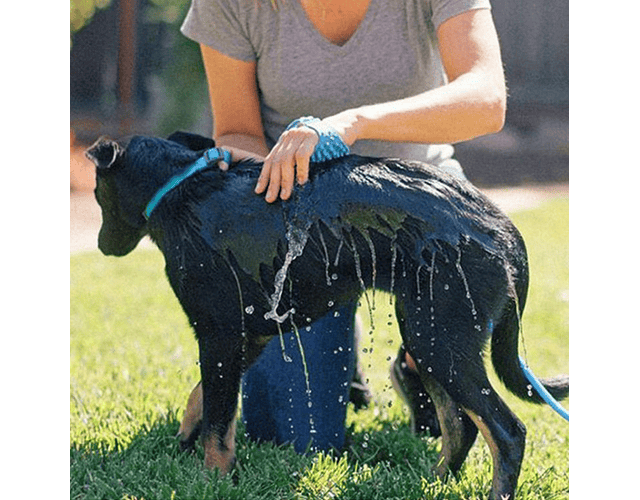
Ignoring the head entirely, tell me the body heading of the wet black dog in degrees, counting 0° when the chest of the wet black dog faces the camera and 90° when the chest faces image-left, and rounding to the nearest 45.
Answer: approximately 90°

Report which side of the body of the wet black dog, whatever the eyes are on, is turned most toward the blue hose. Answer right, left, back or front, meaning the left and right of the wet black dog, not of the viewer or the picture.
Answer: back
